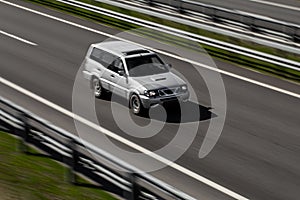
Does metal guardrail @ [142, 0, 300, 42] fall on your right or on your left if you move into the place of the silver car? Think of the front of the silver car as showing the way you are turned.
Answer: on your left

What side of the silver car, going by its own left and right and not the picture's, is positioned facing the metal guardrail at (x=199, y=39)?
left

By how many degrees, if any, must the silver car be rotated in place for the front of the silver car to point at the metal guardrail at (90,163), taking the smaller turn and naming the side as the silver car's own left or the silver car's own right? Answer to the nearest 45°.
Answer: approximately 45° to the silver car's own right

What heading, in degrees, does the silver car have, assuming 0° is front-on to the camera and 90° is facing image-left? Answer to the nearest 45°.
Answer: approximately 315°

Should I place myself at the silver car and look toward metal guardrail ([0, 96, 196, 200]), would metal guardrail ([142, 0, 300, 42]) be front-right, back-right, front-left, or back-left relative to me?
back-left
